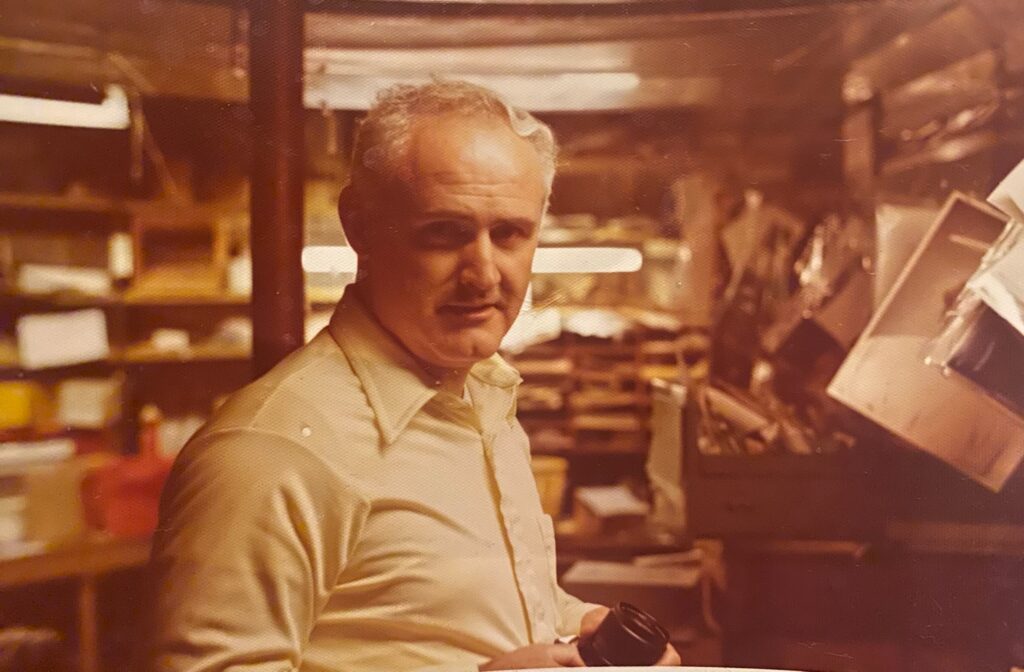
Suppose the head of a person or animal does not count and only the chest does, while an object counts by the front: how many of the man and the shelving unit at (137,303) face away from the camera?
0

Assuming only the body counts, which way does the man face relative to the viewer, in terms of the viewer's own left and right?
facing the viewer and to the right of the viewer

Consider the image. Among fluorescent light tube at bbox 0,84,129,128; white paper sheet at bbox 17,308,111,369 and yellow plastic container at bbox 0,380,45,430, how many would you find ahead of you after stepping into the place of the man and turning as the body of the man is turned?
0

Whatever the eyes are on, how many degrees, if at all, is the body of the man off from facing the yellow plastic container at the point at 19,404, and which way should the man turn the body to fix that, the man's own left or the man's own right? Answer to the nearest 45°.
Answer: approximately 135° to the man's own right

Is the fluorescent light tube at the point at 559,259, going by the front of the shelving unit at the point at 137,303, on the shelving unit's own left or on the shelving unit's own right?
on the shelving unit's own left

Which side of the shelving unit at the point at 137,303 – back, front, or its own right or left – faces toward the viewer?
front

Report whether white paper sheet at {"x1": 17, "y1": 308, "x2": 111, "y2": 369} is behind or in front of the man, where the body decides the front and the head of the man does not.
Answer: behind
